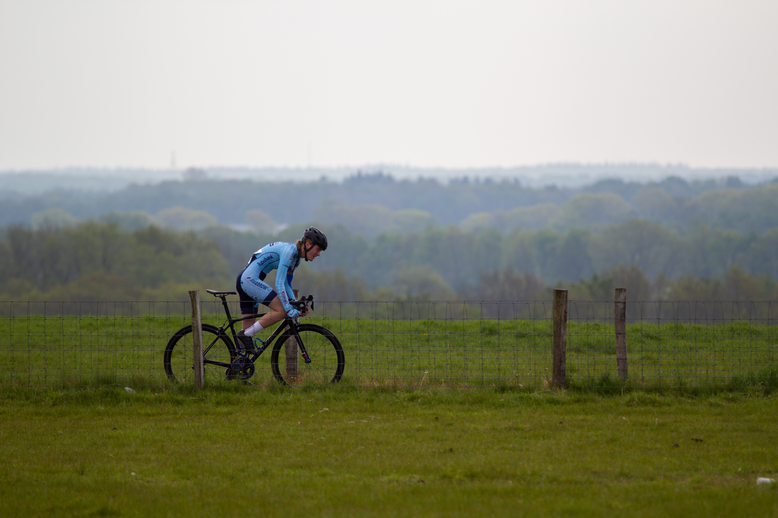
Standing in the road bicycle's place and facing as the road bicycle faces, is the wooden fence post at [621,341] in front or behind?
in front

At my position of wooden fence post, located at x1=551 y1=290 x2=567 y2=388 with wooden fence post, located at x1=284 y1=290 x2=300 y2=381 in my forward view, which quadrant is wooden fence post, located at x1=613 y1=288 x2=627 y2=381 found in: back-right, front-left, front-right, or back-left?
back-right

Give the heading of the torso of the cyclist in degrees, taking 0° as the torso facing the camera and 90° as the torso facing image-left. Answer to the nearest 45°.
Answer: approximately 270°

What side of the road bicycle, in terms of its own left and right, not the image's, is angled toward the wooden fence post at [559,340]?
front

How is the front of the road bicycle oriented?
to the viewer's right

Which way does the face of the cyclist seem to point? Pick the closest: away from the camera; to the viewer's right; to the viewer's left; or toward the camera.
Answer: to the viewer's right
